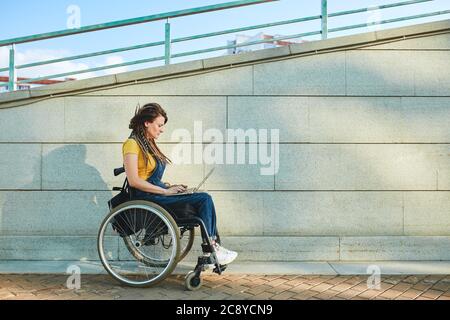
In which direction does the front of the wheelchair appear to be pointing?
to the viewer's right

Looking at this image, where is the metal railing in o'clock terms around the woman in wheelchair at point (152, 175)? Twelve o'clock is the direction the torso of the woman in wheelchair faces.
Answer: The metal railing is roughly at 9 o'clock from the woman in wheelchair.

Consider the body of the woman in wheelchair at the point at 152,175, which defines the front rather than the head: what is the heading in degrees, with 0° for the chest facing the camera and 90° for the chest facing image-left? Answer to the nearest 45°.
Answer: approximately 270°
